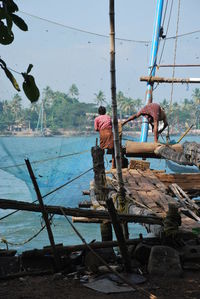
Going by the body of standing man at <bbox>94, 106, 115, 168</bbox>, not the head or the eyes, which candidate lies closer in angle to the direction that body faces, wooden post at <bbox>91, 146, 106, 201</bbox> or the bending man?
the bending man

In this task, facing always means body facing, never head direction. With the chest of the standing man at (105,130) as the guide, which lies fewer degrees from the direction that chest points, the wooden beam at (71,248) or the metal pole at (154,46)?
the metal pole

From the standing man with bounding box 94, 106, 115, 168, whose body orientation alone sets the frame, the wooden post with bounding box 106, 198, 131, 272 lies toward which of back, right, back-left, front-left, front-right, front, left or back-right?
back

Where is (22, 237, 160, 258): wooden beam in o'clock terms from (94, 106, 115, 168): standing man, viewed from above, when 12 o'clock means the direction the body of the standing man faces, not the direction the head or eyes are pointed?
The wooden beam is roughly at 6 o'clock from the standing man.

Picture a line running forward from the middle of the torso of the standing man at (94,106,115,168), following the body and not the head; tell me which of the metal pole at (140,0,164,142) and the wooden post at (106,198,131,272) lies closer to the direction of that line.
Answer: the metal pole

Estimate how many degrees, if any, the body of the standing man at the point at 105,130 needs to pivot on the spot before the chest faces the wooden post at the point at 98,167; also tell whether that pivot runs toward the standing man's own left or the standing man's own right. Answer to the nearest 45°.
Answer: approximately 180°

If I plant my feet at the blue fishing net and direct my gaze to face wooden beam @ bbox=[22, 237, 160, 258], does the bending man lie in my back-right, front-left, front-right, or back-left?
front-left

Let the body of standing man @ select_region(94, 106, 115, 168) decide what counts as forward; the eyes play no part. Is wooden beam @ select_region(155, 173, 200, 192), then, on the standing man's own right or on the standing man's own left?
on the standing man's own right

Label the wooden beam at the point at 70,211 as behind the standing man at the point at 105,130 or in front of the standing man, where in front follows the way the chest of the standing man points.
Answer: behind

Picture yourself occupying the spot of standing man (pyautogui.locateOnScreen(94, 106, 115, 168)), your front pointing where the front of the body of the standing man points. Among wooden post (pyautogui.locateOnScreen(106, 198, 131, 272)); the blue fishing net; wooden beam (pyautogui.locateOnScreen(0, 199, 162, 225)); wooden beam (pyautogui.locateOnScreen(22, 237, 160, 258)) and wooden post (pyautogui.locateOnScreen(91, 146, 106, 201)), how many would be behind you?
4

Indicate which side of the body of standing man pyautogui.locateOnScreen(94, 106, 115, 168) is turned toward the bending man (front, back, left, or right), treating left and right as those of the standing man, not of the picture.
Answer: right

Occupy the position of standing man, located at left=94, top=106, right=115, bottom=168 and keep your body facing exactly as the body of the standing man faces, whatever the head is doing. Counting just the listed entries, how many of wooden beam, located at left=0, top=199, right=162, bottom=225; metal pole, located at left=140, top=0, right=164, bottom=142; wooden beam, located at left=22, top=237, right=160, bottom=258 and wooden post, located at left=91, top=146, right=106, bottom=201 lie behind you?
3

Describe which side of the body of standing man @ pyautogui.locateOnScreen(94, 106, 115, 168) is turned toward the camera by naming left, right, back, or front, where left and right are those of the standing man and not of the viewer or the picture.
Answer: back
